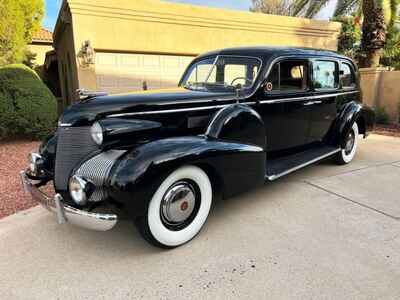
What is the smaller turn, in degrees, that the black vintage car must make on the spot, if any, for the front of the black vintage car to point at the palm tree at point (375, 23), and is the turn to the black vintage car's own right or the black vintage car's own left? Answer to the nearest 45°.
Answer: approximately 180°

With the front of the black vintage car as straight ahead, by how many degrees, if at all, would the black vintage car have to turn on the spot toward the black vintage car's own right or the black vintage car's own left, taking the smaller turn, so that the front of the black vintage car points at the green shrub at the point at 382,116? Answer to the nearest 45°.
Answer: approximately 180°

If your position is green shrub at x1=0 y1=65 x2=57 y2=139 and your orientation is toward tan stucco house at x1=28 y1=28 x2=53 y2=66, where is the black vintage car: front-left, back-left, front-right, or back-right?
back-right

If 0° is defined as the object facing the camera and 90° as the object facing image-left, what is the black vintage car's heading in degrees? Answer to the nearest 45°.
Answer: approximately 45°

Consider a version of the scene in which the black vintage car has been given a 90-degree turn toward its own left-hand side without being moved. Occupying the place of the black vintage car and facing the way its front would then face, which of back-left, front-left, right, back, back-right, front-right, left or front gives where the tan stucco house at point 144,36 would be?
back-left

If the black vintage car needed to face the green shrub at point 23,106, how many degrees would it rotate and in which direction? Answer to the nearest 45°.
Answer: approximately 90° to its right
